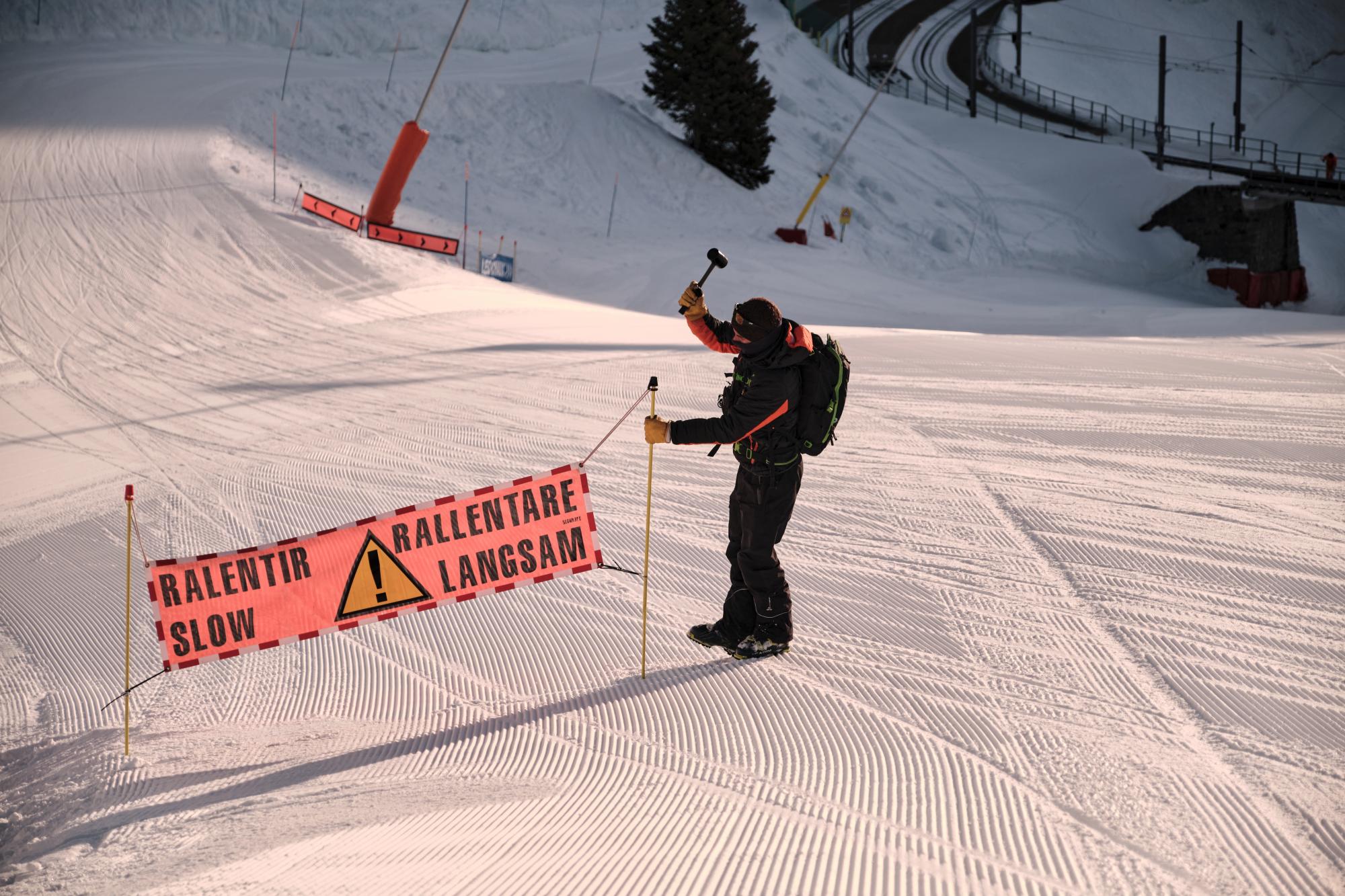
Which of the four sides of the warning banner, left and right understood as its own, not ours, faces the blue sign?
back

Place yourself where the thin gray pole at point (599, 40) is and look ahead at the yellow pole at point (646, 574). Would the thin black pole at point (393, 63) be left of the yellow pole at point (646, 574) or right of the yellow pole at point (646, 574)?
right

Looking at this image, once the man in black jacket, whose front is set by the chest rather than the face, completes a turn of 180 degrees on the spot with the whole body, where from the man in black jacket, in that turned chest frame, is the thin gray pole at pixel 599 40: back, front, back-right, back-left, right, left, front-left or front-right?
left

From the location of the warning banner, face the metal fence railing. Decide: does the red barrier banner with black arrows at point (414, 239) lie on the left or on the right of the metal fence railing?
left

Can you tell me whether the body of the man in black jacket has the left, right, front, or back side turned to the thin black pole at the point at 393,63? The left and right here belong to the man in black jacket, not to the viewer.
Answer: right

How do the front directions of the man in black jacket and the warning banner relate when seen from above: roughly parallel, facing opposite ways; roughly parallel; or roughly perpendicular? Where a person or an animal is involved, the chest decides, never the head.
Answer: roughly perpendicular

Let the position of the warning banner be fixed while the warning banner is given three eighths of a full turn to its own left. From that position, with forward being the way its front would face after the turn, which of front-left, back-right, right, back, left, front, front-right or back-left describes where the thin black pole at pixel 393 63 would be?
front-left

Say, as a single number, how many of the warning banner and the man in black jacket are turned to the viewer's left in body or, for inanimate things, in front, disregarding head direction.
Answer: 1

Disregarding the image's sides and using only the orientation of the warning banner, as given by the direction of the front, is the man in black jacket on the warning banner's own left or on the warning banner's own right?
on the warning banner's own left

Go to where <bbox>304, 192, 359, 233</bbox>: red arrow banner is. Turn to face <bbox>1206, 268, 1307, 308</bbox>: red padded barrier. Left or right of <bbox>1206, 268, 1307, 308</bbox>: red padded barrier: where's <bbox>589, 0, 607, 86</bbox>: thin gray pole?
left

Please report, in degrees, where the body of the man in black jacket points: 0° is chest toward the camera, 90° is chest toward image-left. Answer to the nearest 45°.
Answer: approximately 90°

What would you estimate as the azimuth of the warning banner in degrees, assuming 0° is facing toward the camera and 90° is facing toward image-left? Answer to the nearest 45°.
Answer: approximately 0°

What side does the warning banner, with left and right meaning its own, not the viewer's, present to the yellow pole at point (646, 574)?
left

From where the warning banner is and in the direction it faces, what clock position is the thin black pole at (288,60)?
The thin black pole is roughly at 6 o'clock from the warning banner.

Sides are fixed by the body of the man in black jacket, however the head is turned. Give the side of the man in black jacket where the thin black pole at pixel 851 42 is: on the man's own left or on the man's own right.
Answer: on the man's own right
